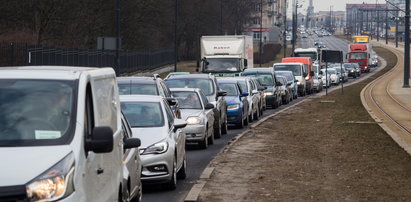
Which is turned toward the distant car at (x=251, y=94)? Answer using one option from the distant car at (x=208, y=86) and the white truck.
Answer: the white truck

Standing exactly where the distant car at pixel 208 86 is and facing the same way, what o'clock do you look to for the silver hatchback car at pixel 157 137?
The silver hatchback car is roughly at 12 o'clock from the distant car.

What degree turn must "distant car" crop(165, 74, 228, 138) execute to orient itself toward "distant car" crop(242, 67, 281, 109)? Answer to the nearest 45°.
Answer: approximately 180°

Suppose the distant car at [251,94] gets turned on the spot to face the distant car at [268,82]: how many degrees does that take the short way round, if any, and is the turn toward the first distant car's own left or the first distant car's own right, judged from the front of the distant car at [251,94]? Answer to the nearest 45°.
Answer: approximately 180°

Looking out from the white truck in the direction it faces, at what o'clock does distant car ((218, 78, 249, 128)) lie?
The distant car is roughly at 12 o'clock from the white truck.

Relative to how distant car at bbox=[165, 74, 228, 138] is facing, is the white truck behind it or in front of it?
behind

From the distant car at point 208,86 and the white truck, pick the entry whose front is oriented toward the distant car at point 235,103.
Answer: the white truck

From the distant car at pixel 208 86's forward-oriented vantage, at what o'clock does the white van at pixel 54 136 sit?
The white van is roughly at 12 o'clock from the distant car.

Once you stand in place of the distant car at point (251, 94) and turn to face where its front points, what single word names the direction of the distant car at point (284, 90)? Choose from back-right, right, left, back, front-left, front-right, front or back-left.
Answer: back

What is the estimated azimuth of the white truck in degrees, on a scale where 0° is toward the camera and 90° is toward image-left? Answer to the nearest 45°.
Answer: approximately 0°

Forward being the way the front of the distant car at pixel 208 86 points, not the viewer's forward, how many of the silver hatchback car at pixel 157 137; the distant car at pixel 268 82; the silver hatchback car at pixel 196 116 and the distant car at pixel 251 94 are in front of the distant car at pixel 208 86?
2

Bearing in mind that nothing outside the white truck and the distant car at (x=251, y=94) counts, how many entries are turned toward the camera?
2

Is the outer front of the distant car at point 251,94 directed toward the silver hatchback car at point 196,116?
yes

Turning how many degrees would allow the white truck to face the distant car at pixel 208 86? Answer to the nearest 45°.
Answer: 0° — it already faces it
